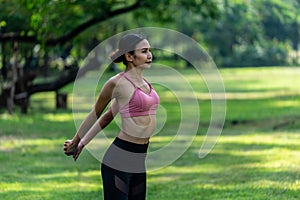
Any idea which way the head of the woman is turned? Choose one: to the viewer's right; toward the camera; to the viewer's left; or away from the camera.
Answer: to the viewer's right

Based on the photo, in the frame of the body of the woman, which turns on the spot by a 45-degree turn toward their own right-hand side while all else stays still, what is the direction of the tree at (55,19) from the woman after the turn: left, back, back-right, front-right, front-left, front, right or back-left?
back
